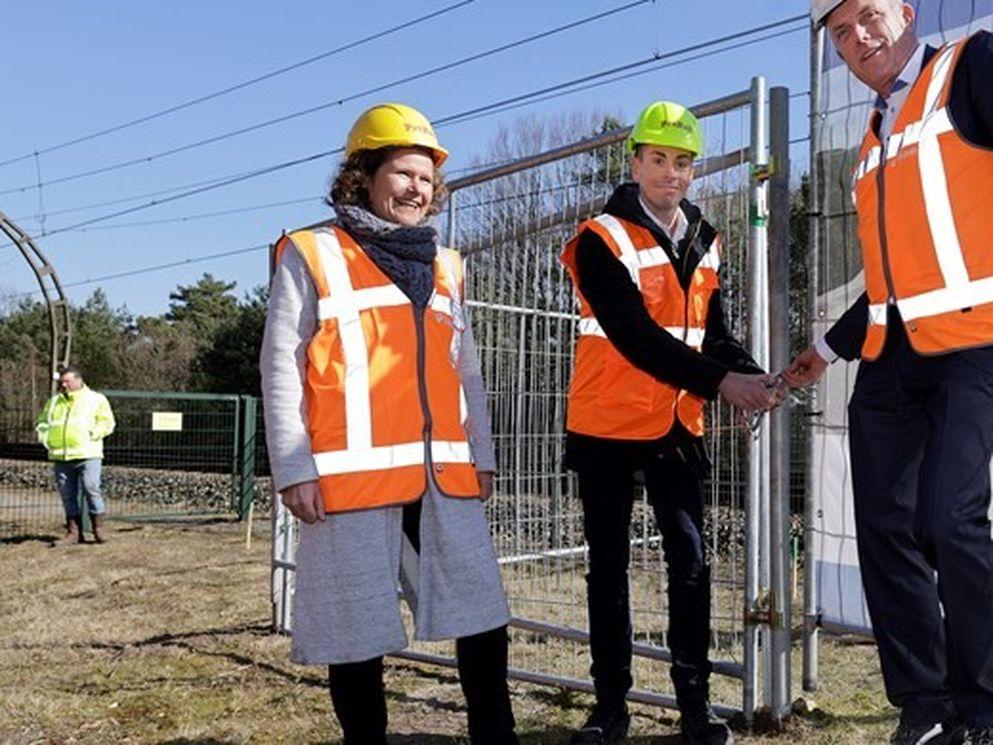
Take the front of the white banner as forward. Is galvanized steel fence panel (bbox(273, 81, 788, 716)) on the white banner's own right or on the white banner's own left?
on the white banner's own right

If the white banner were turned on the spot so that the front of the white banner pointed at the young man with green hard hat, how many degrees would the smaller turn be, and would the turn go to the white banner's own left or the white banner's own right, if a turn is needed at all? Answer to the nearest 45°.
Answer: approximately 45° to the white banner's own right

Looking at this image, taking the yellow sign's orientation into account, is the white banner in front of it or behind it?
in front

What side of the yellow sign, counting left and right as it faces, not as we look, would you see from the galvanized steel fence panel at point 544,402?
front

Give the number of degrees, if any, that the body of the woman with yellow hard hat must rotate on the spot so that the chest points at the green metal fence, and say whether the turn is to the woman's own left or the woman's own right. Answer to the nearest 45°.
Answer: approximately 135° to the woman's own left

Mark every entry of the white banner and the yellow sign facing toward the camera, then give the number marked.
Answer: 2

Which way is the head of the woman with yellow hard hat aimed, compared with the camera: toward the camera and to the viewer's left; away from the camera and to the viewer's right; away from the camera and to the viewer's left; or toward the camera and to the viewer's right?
toward the camera and to the viewer's right

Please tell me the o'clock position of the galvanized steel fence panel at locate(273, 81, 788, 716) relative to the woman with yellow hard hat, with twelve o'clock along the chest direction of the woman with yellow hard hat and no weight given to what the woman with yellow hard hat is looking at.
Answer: The galvanized steel fence panel is roughly at 8 o'clock from the woman with yellow hard hat.

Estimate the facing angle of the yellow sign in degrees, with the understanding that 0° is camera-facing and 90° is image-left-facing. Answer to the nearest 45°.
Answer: approximately 0°

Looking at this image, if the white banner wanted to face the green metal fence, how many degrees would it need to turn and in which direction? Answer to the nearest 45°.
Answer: approximately 135° to its right

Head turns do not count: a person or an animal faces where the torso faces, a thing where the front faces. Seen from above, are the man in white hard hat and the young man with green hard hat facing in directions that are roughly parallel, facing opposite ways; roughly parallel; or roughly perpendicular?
roughly perpendicular

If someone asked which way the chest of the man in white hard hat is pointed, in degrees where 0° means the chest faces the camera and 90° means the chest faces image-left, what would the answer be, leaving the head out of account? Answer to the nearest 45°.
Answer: approximately 45°

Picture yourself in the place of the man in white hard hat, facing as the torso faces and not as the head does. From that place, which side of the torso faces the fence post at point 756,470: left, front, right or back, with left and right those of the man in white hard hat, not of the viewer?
right

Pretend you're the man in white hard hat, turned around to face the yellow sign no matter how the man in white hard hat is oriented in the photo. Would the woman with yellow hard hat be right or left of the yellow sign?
left

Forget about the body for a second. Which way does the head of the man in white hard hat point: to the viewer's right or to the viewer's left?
to the viewer's left
